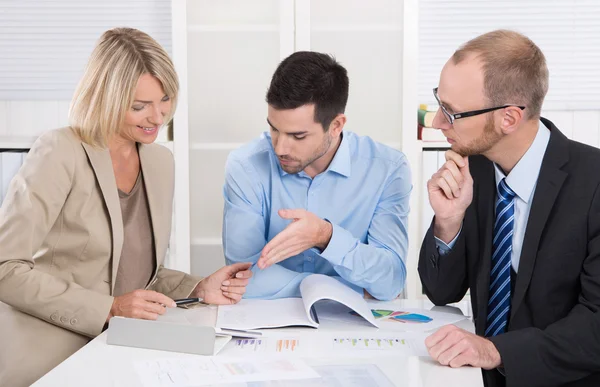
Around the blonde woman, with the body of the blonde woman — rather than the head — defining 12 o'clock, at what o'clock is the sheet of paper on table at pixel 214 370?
The sheet of paper on table is roughly at 1 o'clock from the blonde woman.

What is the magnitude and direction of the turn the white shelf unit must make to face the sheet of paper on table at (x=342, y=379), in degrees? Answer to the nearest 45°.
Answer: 0° — it already faces it

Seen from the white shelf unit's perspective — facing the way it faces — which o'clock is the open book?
The open book is roughly at 12 o'clock from the white shelf unit.

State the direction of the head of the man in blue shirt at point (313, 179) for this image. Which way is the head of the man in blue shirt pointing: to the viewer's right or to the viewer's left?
to the viewer's left

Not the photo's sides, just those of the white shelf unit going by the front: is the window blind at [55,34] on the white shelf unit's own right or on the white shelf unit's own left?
on the white shelf unit's own right

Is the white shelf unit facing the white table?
yes

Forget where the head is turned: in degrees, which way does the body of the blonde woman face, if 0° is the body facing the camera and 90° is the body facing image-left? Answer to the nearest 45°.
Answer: approximately 315°
